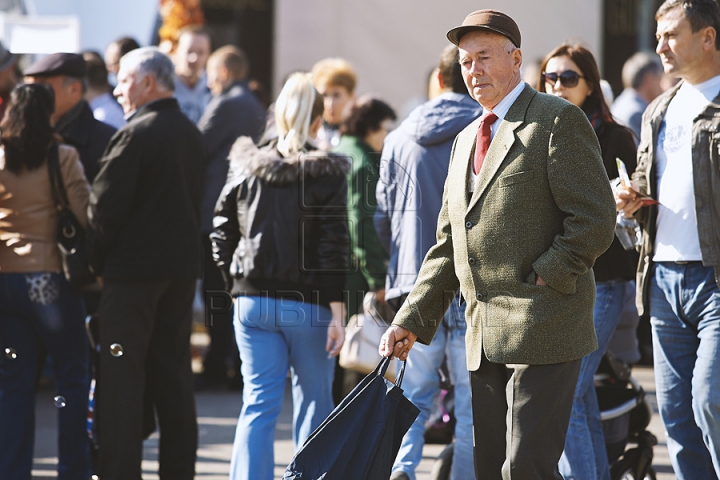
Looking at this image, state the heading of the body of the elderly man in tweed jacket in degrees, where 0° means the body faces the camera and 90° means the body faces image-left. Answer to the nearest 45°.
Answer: approximately 45°

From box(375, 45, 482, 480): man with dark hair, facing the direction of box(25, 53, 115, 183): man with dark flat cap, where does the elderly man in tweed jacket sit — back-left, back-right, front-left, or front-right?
back-left

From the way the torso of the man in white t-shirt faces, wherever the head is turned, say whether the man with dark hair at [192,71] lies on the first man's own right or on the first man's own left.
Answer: on the first man's own right

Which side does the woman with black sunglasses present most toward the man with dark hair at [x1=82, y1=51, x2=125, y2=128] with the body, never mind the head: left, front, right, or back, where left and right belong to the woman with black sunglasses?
right

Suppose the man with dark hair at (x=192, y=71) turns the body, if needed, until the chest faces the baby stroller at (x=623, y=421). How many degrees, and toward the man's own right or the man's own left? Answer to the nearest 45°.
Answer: approximately 45° to the man's own left

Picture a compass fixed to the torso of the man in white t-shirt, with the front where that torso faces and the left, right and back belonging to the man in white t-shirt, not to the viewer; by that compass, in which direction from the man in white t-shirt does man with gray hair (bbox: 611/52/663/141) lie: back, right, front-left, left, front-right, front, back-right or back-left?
back-right

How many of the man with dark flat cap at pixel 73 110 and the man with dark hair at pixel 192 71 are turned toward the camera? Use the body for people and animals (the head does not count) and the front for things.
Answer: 1
